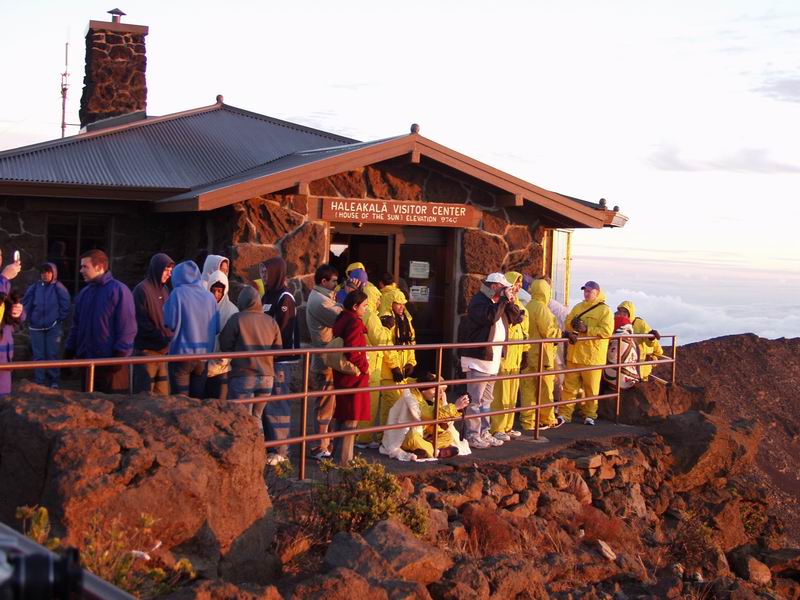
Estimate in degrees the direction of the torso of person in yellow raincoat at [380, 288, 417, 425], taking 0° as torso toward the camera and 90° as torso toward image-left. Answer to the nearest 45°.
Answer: approximately 315°

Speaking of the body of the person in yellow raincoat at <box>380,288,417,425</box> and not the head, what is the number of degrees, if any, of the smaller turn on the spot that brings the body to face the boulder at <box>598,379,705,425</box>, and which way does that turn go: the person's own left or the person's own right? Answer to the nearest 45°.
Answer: approximately 90° to the person's own left

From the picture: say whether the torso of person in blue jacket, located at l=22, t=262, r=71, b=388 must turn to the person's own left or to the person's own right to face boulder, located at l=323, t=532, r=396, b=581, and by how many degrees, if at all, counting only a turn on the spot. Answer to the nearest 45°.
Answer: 0° — they already face it

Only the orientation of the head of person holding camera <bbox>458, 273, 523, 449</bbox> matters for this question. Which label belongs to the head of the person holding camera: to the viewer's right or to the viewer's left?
to the viewer's right

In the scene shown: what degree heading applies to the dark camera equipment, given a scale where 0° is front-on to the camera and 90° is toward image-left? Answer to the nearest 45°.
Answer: approximately 270°

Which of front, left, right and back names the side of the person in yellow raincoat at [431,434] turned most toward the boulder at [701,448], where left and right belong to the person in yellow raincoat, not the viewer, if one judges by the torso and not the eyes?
left

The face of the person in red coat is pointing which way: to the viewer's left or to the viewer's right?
to the viewer's right

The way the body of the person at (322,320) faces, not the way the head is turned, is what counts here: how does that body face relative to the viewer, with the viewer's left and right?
facing to the right of the viewer
